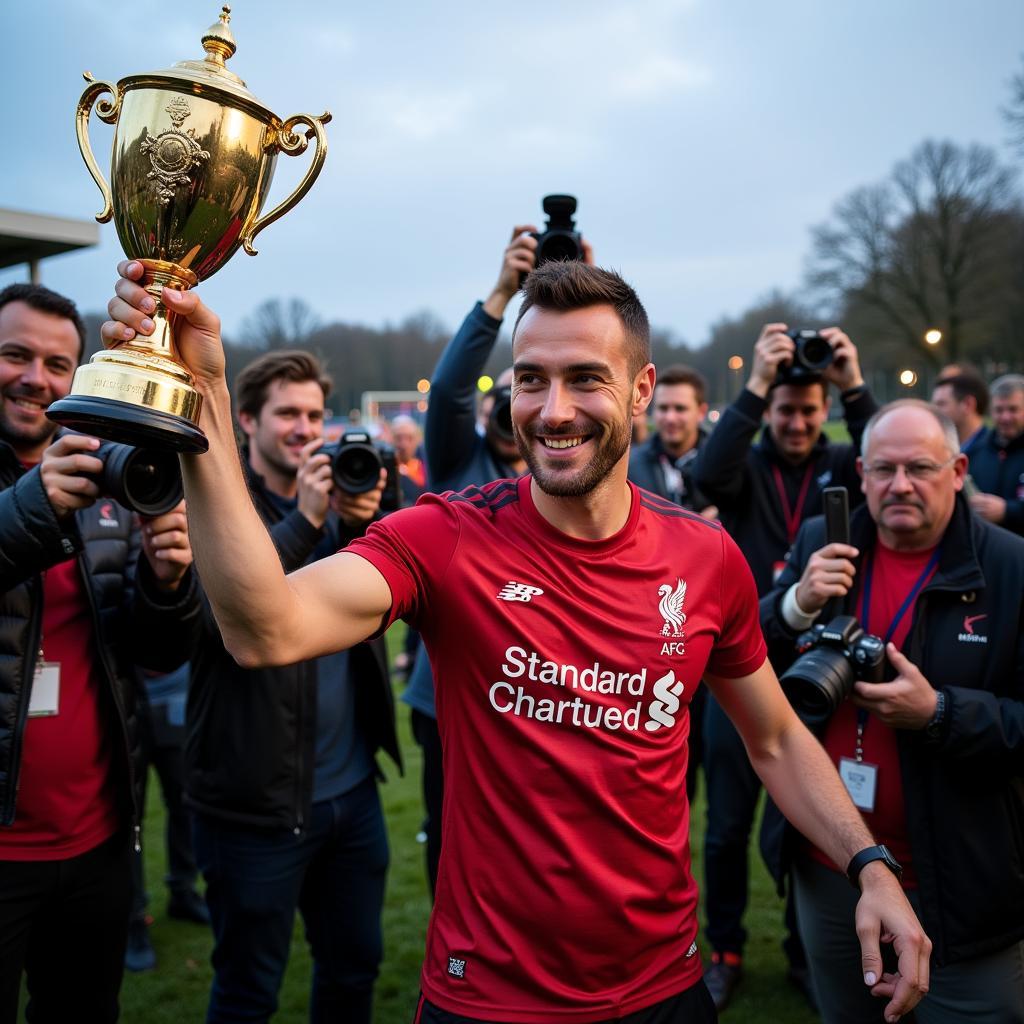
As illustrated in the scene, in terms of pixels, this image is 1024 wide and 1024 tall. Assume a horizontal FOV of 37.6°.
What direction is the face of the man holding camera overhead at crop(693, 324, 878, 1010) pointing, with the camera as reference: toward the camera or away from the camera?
toward the camera

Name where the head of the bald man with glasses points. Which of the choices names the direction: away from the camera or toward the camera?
toward the camera

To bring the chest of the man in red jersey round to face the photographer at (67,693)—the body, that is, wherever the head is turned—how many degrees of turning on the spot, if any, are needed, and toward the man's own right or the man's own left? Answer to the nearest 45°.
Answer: approximately 135° to the man's own right

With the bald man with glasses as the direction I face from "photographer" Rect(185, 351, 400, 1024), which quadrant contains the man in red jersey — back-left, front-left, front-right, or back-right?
front-right

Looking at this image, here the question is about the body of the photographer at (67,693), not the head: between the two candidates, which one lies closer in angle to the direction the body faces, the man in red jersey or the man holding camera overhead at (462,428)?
the man in red jersey

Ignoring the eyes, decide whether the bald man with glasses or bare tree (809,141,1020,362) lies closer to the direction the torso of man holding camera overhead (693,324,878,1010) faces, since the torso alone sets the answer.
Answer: the bald man with glasses

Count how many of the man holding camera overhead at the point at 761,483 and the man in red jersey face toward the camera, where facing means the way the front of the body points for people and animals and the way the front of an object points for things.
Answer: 2

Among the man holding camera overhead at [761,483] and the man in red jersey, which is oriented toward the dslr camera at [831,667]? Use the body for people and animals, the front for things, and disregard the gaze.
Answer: the man holding camera overhead

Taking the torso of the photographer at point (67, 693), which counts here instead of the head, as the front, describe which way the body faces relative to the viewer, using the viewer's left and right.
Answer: facing the viewer and to the right of the viewer

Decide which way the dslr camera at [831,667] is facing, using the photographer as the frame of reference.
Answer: facing the viewer and to the left of the viewer

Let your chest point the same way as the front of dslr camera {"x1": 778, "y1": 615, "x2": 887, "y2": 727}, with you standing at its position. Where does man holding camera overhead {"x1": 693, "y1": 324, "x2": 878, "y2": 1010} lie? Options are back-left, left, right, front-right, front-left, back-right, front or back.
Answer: back-right

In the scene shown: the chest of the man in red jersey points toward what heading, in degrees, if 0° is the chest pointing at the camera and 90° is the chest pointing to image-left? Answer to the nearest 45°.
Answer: approximately 0°

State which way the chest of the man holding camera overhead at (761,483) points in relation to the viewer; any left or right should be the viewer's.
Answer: facing the viewer

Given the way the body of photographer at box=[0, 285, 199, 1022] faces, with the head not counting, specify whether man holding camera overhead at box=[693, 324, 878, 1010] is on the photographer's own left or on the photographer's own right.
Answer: on the photographer's own left

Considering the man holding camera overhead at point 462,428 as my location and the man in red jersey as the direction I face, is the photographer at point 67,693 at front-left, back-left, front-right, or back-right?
front-right

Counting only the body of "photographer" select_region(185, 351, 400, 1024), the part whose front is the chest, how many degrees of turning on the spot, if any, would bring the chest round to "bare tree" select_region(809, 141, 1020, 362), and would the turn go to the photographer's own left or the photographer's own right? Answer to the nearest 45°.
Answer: approximately 90° to the photographer's own left

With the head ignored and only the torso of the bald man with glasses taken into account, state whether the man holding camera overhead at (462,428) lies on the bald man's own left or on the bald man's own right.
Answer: on the bald man's own right

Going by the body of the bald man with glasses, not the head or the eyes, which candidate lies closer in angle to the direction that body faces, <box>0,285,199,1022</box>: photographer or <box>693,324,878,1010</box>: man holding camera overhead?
the photographer
